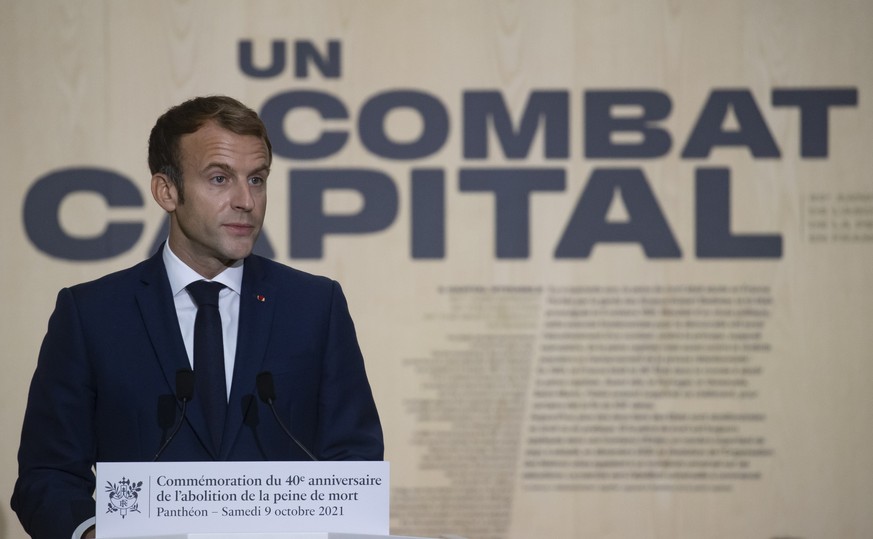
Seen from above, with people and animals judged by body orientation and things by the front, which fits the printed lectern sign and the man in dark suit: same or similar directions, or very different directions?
same or similar directions

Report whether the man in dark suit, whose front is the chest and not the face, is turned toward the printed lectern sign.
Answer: yes

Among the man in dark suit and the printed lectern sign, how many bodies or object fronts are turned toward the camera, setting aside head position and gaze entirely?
2

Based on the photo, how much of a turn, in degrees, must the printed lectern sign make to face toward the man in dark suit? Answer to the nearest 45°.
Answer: approximately 180°

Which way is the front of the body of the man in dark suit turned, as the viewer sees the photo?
toward the camera

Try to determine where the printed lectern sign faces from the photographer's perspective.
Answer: facing the viewer

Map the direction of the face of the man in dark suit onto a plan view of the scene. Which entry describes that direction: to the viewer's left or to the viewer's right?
to the viewer's right
